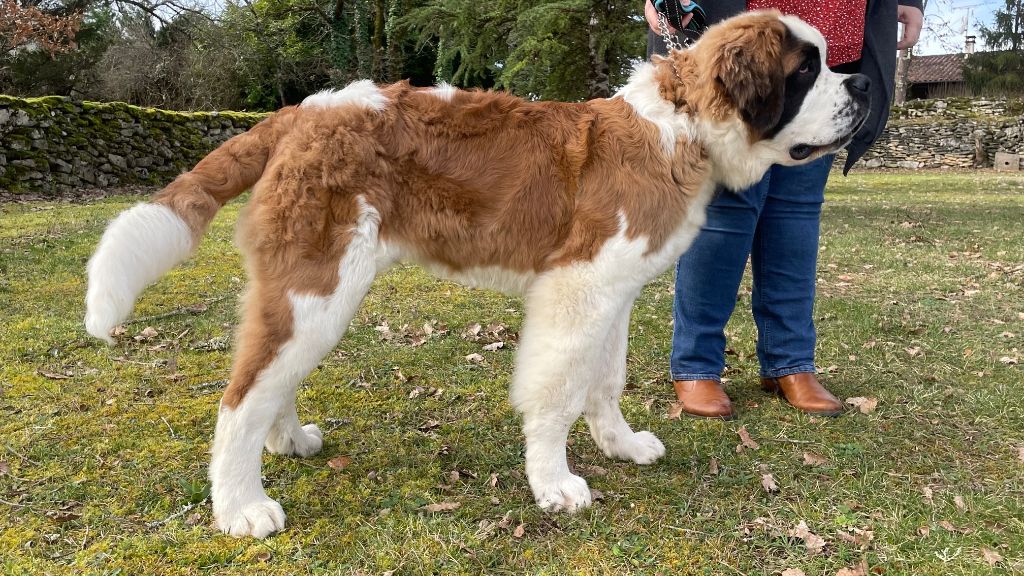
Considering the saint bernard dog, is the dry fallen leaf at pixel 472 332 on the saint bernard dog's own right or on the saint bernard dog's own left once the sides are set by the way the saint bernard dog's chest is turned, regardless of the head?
on the saint bernard dog's own left

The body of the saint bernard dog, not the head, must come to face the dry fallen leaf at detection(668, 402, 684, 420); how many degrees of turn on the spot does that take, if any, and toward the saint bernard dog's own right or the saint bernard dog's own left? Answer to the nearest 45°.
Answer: approximately 45° to the saint bernard dog's own left

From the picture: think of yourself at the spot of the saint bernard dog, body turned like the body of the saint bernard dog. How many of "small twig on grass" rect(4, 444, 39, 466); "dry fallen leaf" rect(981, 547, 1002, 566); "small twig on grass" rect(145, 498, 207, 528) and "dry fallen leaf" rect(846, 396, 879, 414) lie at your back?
2

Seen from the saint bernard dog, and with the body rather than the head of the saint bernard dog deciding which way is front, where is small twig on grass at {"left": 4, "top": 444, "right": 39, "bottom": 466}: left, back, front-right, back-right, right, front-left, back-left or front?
back

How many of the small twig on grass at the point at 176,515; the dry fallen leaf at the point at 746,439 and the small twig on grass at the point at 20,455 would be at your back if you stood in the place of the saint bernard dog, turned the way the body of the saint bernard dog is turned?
2

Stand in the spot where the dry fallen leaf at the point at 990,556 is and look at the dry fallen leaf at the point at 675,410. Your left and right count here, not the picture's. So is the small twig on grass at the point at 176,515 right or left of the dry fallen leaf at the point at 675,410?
left

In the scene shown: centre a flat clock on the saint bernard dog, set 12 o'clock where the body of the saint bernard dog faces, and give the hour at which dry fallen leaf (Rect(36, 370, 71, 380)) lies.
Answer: The dry fallen leaf is roughly at 7 o'clock from the saint bernard dog.

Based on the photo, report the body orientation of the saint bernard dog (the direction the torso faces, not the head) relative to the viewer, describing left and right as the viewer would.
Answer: facing to the right of the viewer

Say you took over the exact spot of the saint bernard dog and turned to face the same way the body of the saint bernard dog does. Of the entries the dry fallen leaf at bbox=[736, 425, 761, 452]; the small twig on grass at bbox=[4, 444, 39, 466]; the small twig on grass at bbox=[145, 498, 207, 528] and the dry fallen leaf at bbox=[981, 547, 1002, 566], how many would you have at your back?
2
